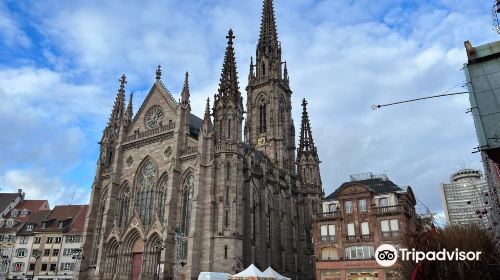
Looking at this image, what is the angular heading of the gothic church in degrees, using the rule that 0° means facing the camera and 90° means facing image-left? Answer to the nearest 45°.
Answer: approximately 45°

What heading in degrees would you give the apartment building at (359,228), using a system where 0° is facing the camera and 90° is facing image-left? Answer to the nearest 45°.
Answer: approximately 0°

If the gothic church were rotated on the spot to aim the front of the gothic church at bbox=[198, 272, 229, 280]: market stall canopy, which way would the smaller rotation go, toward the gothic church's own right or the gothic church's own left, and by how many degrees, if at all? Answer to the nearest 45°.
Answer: approximately 45° to the gothic church's own left

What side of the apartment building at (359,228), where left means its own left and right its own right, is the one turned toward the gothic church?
right

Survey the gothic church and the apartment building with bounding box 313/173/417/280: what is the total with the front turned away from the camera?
0

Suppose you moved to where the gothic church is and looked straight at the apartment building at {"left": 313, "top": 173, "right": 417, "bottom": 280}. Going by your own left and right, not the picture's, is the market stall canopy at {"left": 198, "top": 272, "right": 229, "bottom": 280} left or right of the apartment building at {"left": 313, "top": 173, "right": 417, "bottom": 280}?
right

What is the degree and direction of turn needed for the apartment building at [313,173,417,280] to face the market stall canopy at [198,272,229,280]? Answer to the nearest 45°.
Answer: approximately 45° to its right
